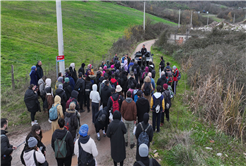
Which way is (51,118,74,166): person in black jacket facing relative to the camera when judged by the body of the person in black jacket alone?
away from the camera

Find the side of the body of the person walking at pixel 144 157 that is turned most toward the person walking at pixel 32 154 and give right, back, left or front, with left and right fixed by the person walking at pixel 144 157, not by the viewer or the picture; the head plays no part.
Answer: left

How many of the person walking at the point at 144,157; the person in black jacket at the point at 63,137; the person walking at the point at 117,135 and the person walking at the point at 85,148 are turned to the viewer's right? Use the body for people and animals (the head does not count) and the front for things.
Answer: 0

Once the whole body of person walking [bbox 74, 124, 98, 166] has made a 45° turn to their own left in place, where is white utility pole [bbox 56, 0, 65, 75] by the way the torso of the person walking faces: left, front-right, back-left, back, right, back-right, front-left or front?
front-right

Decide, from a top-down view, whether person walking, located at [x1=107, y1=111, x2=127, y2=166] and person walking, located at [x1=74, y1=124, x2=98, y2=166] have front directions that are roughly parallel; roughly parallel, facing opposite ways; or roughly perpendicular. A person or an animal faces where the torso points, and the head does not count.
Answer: roughly parallel

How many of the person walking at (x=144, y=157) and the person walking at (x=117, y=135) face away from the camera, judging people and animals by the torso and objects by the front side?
2

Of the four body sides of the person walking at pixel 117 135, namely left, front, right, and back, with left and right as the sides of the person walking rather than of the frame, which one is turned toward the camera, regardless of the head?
back

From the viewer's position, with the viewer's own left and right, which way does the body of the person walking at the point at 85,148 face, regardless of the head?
facing away from the viewer

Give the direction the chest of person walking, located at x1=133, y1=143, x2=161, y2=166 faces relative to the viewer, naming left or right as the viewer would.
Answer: facing away from the viewer

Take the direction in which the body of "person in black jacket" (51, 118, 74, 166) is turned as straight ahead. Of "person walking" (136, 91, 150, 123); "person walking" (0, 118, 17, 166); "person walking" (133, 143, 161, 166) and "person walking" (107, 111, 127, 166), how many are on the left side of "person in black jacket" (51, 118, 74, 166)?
1

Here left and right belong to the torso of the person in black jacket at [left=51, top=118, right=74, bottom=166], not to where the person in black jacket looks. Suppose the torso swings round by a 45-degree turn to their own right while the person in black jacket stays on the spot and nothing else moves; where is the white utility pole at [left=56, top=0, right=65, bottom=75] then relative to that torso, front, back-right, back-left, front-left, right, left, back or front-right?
front-left
